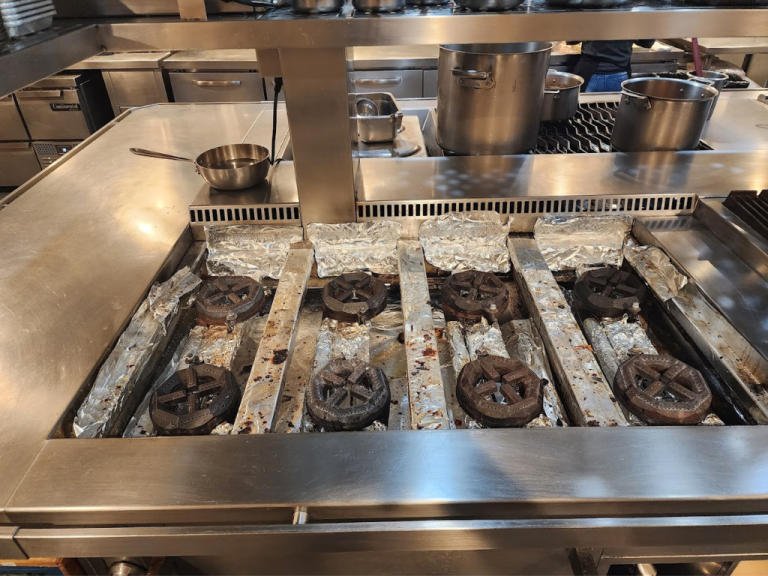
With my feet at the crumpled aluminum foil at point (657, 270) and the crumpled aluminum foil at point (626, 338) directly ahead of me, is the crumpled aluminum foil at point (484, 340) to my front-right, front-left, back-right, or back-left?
front-right

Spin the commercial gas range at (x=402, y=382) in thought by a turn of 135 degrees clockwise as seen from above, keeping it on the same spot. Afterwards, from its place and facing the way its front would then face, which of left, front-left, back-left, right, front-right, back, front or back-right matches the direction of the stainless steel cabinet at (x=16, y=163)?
front

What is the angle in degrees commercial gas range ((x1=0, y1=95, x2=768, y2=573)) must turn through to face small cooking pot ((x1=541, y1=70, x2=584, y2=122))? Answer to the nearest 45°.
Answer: approximately 135° to its left

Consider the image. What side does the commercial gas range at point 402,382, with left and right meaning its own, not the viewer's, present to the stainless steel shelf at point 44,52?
right

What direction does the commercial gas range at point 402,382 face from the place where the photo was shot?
facing the viewer

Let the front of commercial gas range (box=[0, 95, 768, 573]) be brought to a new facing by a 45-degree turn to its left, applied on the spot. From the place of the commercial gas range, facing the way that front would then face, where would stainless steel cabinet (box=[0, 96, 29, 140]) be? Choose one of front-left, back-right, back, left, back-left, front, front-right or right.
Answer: back
